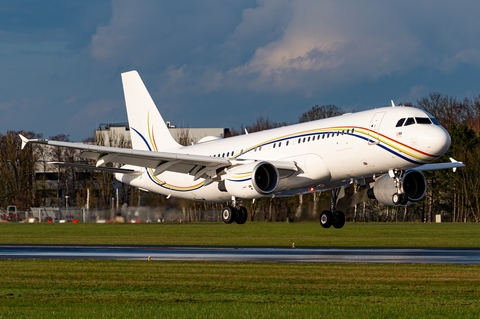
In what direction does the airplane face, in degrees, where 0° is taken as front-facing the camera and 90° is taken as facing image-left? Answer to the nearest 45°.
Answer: approximately 315°
